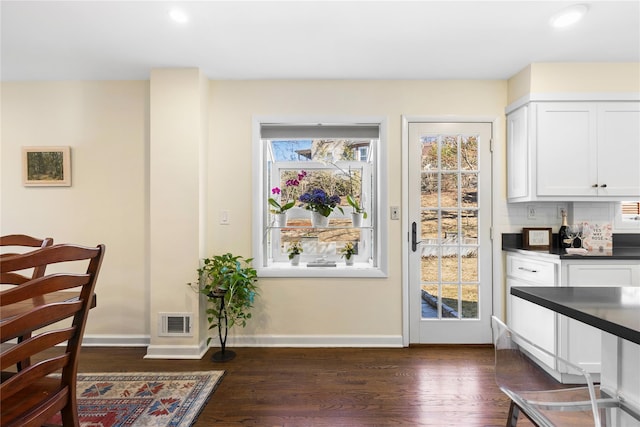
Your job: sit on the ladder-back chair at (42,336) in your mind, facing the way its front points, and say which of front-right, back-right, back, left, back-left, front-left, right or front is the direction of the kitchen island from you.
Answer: back

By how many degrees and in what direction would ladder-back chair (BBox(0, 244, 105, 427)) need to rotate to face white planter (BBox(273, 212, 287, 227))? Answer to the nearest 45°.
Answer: approximately 90° to its right

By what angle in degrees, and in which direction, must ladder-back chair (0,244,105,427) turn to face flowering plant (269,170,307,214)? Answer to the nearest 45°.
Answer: approximately 90° to its right

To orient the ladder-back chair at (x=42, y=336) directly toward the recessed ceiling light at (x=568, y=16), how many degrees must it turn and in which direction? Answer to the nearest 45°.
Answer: approximately 135° to its right

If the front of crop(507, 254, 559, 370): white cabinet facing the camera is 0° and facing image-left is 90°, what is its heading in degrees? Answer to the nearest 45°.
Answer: approximately 45°

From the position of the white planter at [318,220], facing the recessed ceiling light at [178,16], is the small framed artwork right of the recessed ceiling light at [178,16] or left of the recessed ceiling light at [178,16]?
right

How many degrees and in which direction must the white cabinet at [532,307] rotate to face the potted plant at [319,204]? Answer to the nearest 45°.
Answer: approximately 45° to its right

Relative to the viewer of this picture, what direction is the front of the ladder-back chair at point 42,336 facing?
facing away from the viewer and to the left of the viewer

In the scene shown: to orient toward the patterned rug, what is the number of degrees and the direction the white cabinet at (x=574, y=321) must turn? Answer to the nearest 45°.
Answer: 0° — it already faces it

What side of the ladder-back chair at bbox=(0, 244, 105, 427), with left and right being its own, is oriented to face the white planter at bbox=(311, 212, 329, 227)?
right
